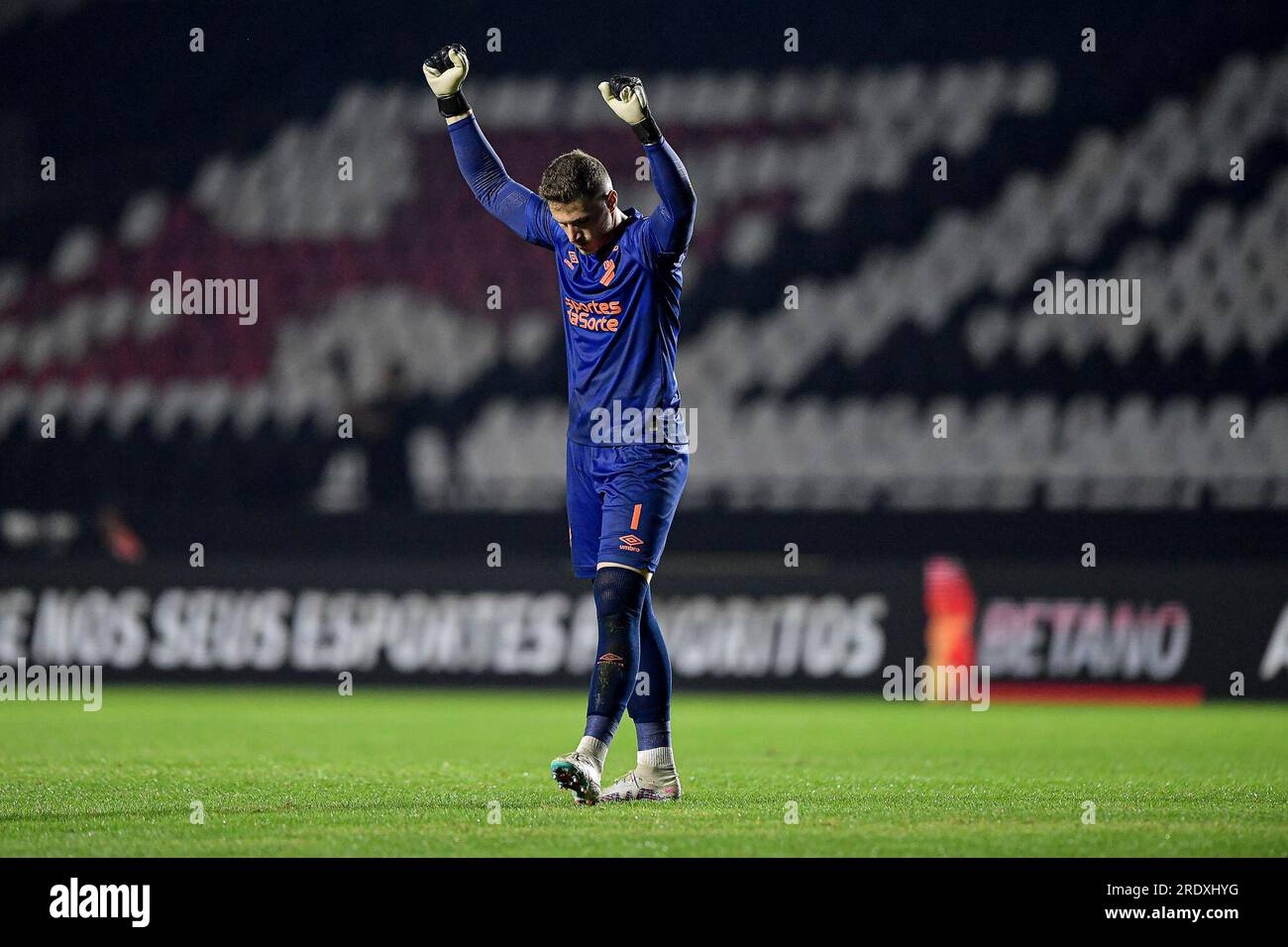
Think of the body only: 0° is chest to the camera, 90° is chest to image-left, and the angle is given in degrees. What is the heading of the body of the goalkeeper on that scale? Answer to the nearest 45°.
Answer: approximately 45°

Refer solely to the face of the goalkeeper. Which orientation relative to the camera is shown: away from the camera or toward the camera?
toward the camera
